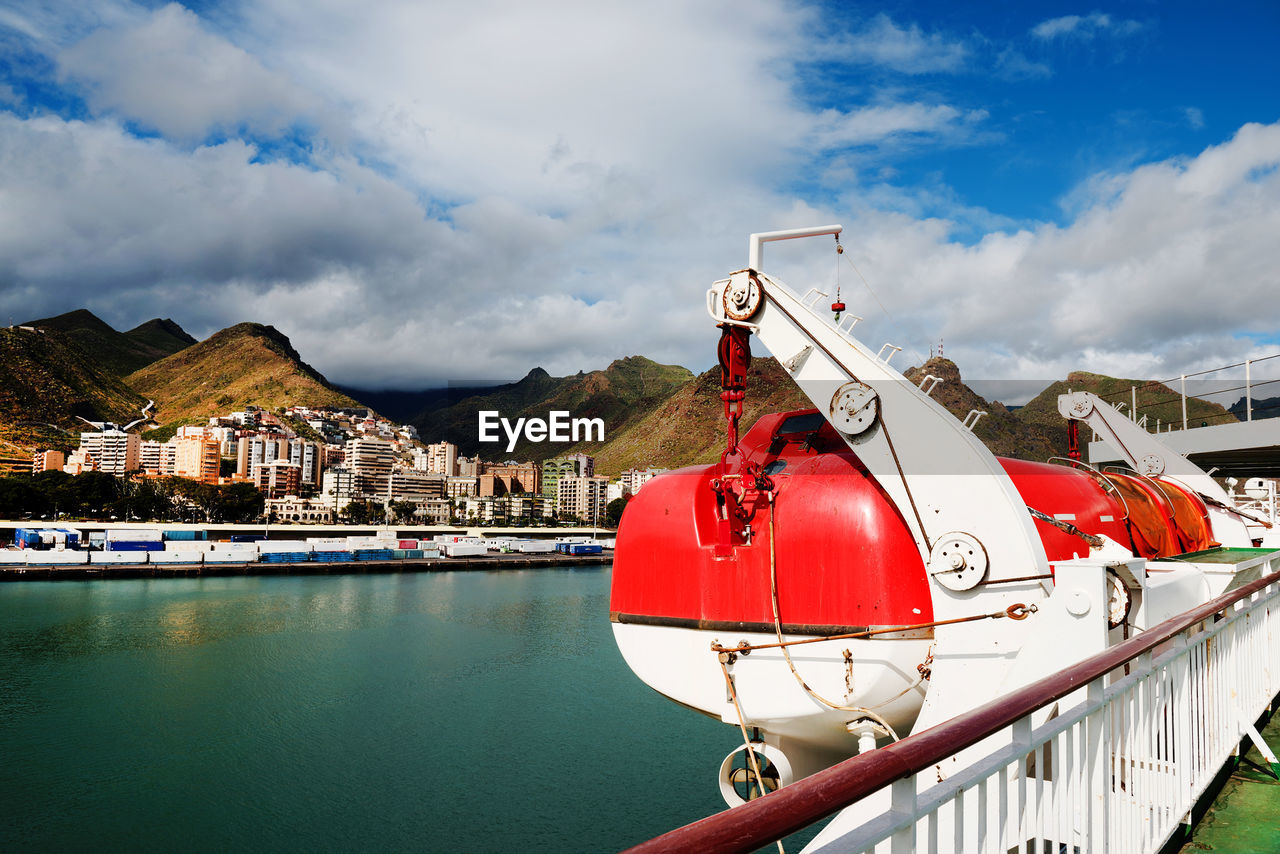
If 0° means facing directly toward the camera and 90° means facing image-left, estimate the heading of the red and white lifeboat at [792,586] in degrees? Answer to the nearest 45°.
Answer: approximately 225°
